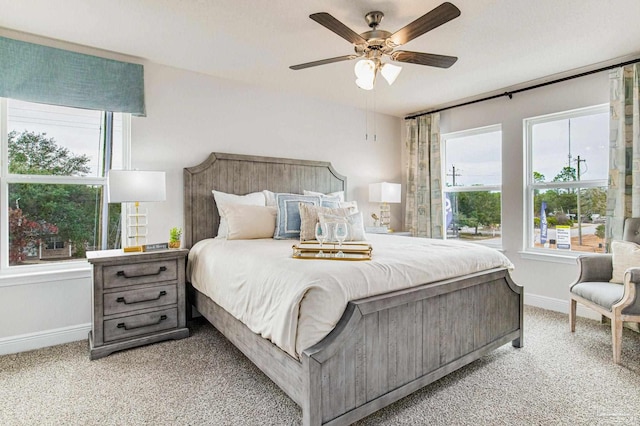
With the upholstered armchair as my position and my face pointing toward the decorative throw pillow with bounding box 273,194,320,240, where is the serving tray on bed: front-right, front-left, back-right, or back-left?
front-left

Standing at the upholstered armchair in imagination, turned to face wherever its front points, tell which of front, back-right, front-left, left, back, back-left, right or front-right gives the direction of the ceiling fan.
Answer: front

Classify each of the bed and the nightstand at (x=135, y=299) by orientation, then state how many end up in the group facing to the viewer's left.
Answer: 0

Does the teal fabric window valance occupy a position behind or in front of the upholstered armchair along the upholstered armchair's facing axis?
in front

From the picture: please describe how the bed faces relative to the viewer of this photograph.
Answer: facing the viewer and to the right of the viewer

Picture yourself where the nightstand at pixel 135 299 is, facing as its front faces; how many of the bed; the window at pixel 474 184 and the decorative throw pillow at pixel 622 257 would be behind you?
0

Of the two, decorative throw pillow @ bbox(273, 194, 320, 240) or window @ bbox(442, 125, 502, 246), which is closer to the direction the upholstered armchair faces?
the decorative throw pillow

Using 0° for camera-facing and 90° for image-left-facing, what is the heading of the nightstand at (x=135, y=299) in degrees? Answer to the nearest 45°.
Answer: approximately 315°

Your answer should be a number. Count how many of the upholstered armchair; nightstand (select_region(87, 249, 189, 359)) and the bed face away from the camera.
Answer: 0

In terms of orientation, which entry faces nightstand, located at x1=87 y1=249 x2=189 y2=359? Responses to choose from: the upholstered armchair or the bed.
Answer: the upholstered armchair

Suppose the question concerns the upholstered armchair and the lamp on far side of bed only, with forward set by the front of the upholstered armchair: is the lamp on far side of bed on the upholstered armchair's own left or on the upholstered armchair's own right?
on the upholstered armchair's own right

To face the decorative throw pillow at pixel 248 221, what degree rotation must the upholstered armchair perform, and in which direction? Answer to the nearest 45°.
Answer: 0° — it already faces it

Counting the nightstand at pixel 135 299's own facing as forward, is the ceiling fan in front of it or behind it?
in front

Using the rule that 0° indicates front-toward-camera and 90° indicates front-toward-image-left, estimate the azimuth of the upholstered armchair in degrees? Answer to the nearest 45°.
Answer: approximately 45°
